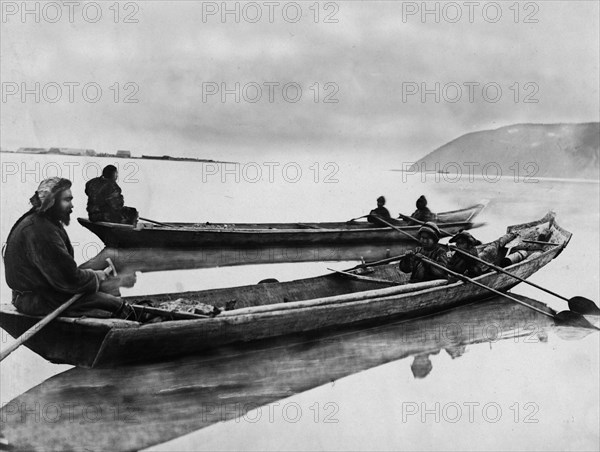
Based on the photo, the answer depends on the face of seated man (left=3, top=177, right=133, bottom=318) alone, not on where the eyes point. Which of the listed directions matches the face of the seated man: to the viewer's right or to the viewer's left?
to the viewer's right

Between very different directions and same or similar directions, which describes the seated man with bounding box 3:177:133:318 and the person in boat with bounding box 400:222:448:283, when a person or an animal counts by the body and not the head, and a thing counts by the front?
very different directions

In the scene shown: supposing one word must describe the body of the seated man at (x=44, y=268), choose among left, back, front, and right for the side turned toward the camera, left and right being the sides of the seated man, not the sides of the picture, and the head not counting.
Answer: right

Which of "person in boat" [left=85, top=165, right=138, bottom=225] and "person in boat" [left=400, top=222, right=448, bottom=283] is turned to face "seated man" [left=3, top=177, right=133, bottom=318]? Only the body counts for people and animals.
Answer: "person in boat" [left=400, top=222, right=448, bottom=283]

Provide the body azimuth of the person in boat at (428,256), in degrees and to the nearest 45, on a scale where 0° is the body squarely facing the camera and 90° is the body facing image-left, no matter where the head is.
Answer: approximately 45°
